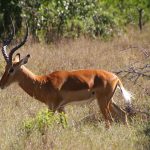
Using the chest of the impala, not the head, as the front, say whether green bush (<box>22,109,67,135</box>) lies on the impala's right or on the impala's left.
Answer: on the impala's left

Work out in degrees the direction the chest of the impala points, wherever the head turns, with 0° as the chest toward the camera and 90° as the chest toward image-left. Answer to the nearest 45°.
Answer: approximately 90°
